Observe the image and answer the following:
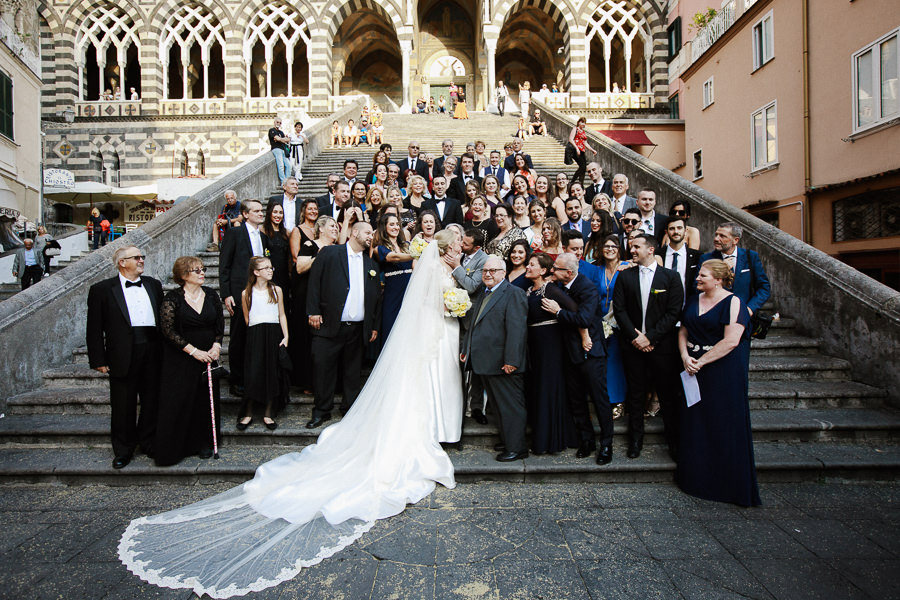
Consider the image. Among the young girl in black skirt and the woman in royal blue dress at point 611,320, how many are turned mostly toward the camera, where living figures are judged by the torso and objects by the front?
2

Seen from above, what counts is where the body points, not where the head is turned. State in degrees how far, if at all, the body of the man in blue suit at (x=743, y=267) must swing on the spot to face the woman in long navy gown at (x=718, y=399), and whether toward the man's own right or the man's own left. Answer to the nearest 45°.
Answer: approximately 45° to the man's own left

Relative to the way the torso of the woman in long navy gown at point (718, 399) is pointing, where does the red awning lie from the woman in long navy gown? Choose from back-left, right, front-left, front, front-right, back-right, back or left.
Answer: back-right

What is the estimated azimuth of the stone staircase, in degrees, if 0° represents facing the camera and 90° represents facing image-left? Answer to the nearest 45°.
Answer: approximately 0°

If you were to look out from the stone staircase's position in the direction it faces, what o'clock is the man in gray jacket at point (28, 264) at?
The man in gray jacket is roughly at 4 o'clock from the stone staircase.

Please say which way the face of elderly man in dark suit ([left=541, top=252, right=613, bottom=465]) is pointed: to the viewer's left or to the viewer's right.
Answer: to the viewer's left

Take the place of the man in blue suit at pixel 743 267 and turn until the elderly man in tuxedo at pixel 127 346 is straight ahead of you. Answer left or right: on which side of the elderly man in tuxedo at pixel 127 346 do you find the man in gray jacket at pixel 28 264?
right
